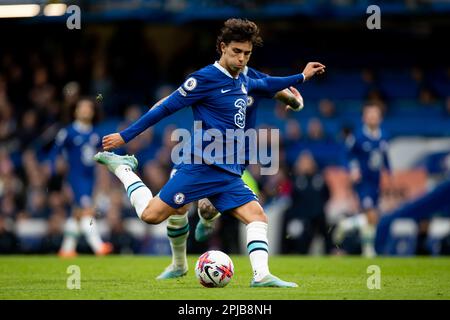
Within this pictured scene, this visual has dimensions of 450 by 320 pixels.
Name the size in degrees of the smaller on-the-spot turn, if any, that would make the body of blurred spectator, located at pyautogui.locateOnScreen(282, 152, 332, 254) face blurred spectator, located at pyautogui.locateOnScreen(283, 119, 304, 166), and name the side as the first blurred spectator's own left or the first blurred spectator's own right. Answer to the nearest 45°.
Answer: approximately 180°

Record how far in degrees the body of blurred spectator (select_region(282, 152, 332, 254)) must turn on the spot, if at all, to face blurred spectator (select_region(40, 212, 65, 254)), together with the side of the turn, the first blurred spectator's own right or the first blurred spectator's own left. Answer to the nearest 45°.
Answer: approximately 90° to the first blurred spectator's own right

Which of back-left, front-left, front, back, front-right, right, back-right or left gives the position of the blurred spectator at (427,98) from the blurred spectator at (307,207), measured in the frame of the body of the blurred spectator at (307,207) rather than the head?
back-left

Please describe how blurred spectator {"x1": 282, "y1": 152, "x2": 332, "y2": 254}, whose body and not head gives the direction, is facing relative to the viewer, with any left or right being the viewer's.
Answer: facing the viewer

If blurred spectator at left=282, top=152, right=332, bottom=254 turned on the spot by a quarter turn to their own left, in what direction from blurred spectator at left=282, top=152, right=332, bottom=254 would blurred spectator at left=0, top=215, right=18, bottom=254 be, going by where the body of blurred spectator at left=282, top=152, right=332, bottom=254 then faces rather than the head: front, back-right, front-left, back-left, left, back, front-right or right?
back

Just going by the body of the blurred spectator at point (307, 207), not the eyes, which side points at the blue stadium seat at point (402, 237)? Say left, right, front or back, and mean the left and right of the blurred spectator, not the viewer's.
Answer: left

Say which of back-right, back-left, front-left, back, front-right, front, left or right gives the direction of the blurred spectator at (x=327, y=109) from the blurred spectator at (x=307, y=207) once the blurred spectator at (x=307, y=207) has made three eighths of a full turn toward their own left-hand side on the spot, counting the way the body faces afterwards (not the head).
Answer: front-left

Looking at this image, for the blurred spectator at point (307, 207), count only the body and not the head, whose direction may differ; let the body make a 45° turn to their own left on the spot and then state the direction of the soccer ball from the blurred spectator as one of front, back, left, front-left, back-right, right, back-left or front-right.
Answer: front-right
